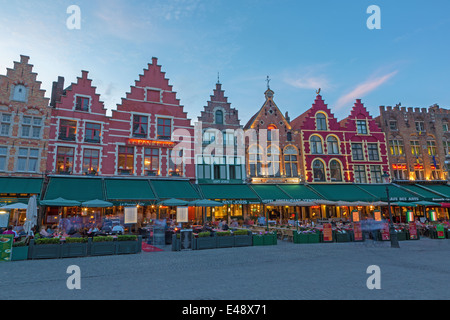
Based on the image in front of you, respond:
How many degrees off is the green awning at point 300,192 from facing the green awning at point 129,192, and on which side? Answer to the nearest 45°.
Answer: approximately 45° to its right

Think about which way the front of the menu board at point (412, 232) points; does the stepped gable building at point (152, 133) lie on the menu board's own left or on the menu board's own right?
on the menu board's own right

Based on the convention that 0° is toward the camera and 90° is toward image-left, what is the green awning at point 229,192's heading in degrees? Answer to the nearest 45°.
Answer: approximately 315°

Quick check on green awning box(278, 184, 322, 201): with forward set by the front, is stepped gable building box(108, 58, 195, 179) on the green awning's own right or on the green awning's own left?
on the green awning's own right

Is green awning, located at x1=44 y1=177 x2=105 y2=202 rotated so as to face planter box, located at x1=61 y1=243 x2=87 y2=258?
yes

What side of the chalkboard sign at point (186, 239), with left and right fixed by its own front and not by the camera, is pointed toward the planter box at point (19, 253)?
right

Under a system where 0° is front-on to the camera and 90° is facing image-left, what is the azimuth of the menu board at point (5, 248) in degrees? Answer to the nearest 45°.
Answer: approximately 0°

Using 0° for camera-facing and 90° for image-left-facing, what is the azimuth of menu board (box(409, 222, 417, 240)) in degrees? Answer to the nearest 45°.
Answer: approximately 0°
